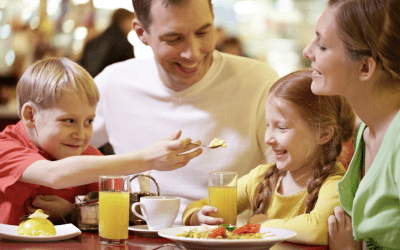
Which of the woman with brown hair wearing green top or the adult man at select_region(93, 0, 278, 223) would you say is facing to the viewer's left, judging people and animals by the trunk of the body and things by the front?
the woman with brown hair wearing green top

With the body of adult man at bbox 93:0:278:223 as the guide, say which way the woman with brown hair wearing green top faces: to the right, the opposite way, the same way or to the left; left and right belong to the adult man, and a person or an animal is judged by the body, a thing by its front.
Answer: to the right

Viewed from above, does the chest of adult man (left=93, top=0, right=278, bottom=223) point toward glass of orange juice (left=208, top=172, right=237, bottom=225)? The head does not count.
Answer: yes

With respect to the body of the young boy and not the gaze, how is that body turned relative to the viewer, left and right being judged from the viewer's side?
facing the viewer and to the right of the viewer

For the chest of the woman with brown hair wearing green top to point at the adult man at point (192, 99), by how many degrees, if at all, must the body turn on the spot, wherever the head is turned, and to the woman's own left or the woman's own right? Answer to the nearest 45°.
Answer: approximately 45° to the woman's own right

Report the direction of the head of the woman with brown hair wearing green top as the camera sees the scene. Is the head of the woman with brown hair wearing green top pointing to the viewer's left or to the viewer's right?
to the viewer's left

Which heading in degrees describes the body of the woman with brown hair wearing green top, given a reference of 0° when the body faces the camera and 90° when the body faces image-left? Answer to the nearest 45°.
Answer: approximately 90°

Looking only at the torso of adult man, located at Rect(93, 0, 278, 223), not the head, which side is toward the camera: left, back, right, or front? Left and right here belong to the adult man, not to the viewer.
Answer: front

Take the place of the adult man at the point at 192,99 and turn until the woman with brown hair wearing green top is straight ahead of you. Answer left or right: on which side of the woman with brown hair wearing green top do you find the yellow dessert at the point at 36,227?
right

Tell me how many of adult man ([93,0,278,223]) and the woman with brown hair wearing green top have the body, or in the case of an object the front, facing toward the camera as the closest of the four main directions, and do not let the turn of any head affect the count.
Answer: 1
